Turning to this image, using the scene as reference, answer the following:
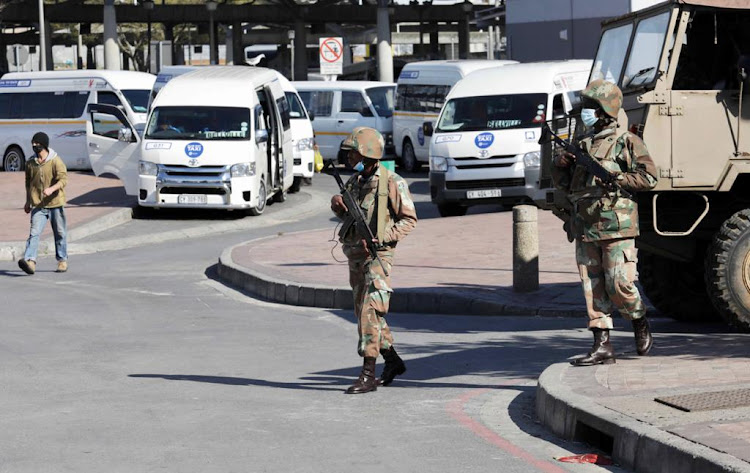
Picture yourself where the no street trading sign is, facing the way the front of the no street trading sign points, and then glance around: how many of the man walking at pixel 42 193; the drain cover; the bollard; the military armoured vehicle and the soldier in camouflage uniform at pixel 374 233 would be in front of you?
5

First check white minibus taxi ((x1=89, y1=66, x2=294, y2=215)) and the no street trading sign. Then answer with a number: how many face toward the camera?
2

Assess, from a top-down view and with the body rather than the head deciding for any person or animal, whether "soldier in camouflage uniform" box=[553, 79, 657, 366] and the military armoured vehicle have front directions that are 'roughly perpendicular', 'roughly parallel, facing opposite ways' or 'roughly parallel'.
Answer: roughly parallel

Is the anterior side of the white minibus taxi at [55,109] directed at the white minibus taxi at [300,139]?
yes

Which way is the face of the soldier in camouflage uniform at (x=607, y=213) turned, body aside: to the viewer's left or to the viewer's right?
to the viewer's left

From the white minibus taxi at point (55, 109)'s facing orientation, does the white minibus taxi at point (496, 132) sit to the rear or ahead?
ahead

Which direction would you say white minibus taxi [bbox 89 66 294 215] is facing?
toward the camera

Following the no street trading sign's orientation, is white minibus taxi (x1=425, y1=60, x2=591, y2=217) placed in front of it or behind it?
in front

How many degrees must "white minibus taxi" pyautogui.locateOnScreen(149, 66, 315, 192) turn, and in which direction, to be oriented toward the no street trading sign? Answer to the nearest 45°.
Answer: approximately 135° to its left

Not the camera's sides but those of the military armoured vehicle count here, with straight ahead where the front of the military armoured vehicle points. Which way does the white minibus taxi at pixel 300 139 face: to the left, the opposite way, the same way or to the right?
to the left

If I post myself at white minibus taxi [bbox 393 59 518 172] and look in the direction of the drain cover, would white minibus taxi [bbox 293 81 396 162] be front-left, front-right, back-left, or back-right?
back-right

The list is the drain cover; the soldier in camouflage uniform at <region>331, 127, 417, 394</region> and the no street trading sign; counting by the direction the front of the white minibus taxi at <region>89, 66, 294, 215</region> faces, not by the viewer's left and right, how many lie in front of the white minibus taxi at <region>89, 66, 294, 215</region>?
2

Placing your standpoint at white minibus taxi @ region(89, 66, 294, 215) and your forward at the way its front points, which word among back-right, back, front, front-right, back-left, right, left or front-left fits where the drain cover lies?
front

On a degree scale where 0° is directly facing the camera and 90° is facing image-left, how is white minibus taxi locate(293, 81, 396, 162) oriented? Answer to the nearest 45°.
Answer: approximately 315°
